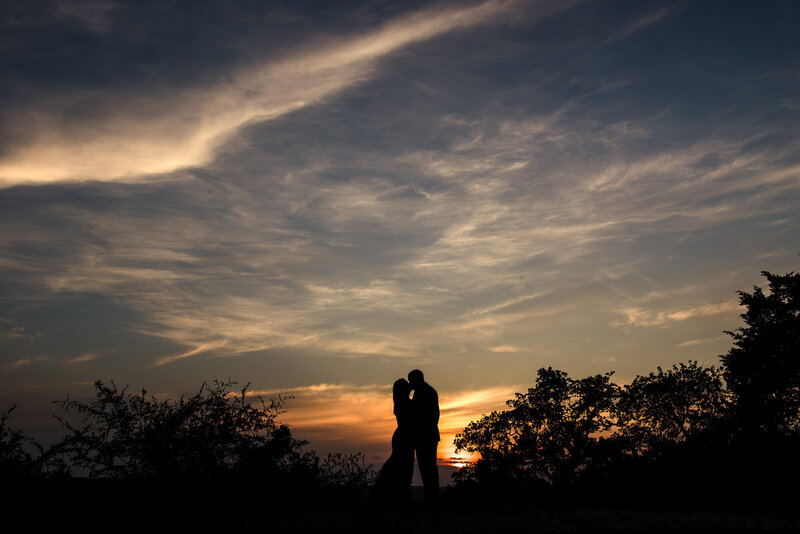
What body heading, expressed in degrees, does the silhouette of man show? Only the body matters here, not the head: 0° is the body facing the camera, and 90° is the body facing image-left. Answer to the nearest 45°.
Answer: approximately 90°

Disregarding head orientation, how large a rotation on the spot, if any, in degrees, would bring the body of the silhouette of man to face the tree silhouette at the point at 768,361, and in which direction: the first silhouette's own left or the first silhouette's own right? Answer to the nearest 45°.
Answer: approximately 135° to the first silhouette's own right

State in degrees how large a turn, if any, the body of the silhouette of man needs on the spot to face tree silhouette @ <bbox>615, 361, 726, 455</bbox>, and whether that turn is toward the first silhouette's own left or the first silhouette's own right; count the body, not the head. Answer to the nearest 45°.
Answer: approximately 135° to the first silhouette's own right

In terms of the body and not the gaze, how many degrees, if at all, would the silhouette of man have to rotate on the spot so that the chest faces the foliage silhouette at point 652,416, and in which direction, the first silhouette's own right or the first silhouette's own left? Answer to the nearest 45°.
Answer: approximately 135° to the first silhouette's own right

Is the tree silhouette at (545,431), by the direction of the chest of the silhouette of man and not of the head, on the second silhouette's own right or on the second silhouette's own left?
on the second silhouette's own right
